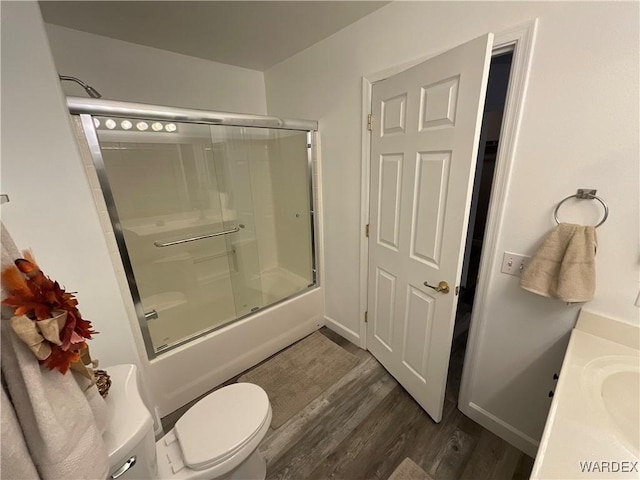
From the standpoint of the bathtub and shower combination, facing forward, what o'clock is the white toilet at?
The white toilet is roughly at 2 o'clock from the bathtub and shower combination.

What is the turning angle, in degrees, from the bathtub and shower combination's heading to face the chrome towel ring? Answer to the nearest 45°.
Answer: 0° — it already faces it

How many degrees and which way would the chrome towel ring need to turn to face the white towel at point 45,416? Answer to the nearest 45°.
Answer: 0° — it already faces it

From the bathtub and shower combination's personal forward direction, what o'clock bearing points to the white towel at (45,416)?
The white towel is roughly at 2 o'clock from the bathtub and shower combination.

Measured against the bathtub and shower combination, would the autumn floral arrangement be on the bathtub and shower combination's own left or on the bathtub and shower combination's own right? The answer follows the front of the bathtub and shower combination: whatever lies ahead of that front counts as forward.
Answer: on the bathtub and shower combination's own right

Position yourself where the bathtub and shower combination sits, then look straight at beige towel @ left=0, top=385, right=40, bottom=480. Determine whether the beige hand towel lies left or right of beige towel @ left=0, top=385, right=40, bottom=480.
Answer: left

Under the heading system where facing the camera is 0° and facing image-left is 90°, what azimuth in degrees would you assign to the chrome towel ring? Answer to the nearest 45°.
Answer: approximately 45°

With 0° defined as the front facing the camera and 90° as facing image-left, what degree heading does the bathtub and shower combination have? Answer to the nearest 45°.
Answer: approximately 315°

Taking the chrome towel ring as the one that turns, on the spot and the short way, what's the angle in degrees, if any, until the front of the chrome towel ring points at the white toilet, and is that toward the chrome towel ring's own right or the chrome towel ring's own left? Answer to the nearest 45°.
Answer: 0° — it already faces it

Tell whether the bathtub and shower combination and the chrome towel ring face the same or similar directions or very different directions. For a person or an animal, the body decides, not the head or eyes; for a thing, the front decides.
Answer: very different directions
